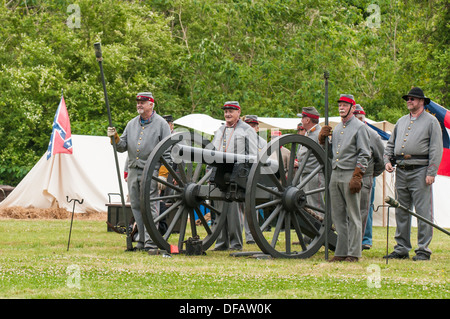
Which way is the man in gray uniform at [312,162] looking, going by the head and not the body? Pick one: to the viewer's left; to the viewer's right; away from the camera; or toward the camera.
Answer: to the viewer's left

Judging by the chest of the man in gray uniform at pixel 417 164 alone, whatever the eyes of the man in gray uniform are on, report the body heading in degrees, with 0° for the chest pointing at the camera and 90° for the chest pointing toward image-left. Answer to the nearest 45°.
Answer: approximately 45°

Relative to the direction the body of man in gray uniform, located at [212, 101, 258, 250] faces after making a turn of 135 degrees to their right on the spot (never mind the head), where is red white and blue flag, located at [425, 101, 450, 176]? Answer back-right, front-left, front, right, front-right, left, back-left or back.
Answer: right

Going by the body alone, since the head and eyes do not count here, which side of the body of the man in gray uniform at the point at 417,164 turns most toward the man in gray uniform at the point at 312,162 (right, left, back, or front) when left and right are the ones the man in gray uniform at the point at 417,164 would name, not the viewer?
right

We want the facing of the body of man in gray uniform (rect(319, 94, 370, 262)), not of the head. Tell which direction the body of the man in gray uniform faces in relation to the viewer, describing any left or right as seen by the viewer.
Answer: facing the viewer and to the left of the viewer

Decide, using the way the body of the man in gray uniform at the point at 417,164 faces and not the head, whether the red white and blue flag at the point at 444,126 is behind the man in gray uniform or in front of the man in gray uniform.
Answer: behind
